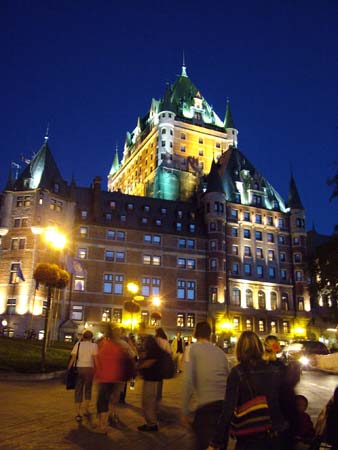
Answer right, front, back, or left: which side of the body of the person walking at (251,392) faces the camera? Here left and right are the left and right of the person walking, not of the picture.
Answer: back

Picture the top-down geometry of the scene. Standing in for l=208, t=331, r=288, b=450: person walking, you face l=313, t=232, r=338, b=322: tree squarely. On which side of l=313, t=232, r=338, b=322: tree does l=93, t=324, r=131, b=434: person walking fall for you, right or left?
left

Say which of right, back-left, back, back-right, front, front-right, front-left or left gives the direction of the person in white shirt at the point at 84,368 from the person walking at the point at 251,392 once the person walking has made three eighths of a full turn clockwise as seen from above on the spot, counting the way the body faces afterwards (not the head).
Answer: back

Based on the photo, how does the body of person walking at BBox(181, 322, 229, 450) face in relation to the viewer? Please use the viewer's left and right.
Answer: facing away from the viewer

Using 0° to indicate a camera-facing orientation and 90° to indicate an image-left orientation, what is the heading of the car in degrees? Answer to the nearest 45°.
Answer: approximately 45°

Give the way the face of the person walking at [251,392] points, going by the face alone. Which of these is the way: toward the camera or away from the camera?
away from the camera

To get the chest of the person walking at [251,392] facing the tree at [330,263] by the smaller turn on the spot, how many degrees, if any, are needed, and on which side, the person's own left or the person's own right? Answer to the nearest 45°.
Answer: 0° — they already face it

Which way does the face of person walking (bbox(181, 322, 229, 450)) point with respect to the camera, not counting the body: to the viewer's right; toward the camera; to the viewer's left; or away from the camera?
away from the camera

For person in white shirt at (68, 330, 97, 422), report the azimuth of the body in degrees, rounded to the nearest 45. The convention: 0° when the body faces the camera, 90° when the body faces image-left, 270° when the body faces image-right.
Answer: approximately 180°
